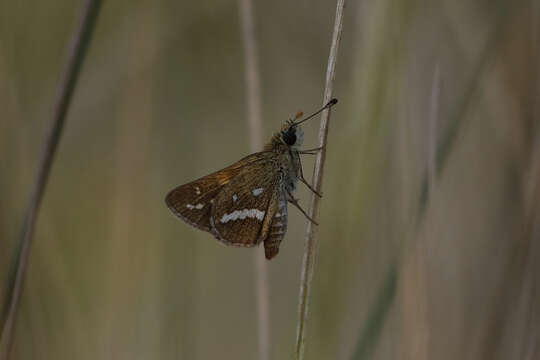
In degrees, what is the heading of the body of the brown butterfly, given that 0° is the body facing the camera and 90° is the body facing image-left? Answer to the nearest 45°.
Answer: approximately 270°

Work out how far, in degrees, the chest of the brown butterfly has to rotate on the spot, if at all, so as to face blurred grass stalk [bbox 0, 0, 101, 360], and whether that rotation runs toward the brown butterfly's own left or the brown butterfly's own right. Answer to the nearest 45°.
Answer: approximately 135° to the brown butterfly's own right

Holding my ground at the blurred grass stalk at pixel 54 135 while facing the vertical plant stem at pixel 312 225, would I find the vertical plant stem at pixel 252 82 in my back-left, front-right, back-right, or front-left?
front-left
